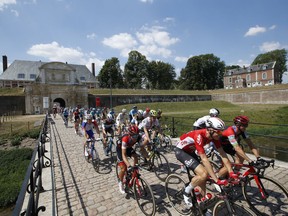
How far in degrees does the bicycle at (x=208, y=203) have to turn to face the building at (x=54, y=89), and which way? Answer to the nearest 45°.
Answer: approximately 180°

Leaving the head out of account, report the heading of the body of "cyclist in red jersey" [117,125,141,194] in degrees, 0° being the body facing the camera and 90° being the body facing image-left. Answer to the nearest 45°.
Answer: approximately 315°

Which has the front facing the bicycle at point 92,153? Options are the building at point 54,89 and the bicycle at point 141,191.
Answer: the building

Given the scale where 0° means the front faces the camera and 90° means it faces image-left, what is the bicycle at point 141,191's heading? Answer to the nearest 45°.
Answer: approximately 315°
